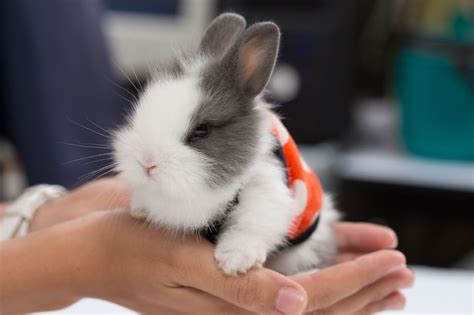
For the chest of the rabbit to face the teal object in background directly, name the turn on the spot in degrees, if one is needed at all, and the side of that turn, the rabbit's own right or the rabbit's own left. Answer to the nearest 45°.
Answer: approximately 180°

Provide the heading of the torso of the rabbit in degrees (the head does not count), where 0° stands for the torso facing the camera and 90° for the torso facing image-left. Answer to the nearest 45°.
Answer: approximately 45°

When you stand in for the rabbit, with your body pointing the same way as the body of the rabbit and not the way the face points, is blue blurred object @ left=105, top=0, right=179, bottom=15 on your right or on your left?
on your right

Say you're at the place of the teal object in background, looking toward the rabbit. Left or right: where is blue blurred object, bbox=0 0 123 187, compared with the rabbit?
right

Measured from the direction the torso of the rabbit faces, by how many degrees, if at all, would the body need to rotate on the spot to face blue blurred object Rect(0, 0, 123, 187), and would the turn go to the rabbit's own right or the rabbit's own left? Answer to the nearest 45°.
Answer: approximately 90° to the rabbit's own right
